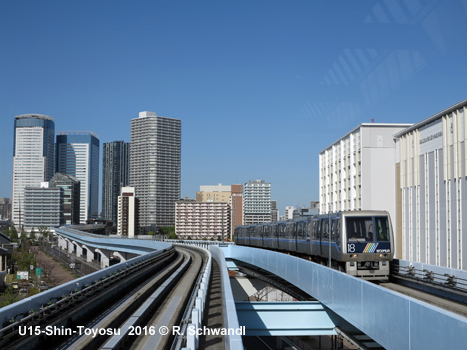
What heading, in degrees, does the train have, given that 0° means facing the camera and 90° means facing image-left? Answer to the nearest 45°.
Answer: approximately 315°

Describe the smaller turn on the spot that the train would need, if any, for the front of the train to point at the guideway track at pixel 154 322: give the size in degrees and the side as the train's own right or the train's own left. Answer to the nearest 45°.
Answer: approximately 90° to the train's own right

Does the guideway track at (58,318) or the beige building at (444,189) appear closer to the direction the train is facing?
the guideway track

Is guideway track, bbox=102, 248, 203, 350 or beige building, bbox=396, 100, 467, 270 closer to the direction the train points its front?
the guideway track

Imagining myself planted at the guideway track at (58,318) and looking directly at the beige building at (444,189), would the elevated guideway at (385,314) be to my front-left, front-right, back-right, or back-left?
front-right
